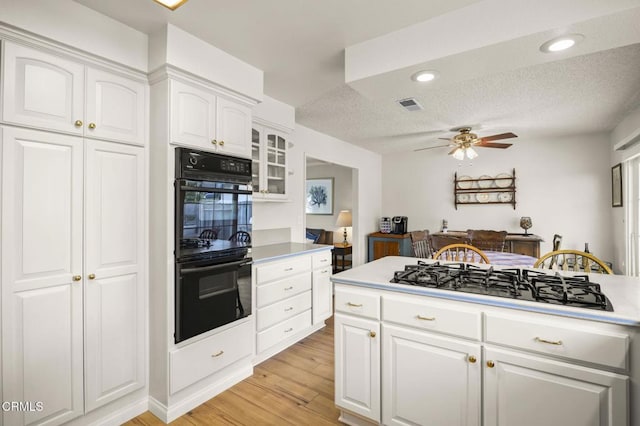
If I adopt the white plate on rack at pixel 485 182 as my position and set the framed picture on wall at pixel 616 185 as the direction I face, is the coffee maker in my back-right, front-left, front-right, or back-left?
back-right

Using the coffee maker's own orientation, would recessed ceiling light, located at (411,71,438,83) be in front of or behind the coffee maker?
in front

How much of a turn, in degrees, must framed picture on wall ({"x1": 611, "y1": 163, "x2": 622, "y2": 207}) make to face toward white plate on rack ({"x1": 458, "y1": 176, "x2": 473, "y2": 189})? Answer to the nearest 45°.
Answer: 0° — it already faces it

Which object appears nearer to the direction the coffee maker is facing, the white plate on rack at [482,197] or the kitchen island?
the kitchen island

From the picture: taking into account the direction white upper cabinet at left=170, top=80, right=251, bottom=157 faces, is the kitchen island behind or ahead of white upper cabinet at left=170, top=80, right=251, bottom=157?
ahead

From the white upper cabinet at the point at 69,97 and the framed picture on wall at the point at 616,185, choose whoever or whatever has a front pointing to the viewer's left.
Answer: the framed picture on wall

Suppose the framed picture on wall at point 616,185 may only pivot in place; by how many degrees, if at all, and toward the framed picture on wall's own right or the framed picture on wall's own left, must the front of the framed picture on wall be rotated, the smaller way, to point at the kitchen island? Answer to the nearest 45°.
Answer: approximately 90° to the framed picture on wall's own left

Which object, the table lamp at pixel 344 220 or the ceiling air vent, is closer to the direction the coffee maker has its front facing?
the ceiling air vent
